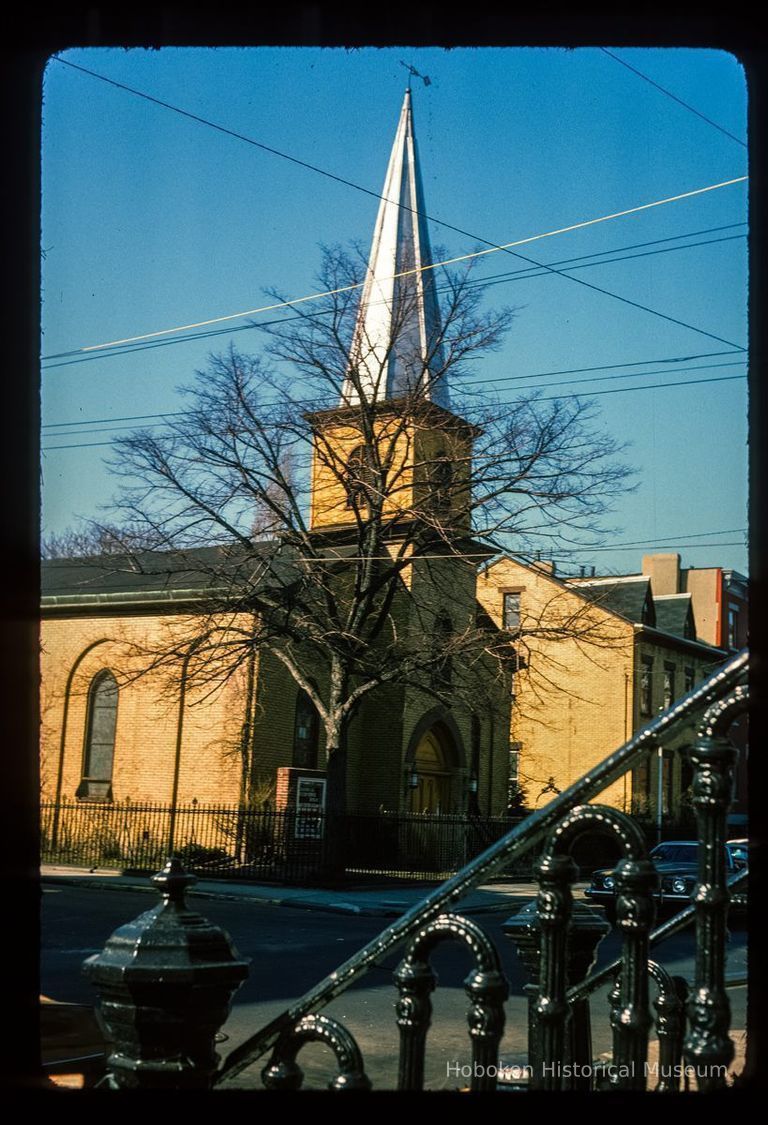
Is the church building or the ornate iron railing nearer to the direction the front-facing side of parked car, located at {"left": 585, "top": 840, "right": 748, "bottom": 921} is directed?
the ornate iron railing

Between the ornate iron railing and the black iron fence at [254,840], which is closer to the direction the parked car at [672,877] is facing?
the ornate iron railing

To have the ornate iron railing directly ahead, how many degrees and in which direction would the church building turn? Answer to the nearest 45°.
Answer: approximately 45° to its right

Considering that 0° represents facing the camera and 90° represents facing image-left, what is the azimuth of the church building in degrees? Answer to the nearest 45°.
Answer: approximately 315°

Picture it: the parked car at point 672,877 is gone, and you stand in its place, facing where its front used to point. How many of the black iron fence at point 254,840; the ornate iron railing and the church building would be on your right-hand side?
2

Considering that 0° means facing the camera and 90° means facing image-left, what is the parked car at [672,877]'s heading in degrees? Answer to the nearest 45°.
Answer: approximately 45°

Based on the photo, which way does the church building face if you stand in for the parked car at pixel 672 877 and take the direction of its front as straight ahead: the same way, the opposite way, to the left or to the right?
to the left

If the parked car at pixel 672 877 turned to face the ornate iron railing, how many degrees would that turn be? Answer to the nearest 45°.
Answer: approximately 45° to its left

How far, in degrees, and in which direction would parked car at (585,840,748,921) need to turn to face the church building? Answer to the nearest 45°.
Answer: approximately 90° to its right

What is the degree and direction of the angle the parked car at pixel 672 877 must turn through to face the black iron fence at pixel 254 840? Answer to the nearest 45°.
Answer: approximately 90° to its right
